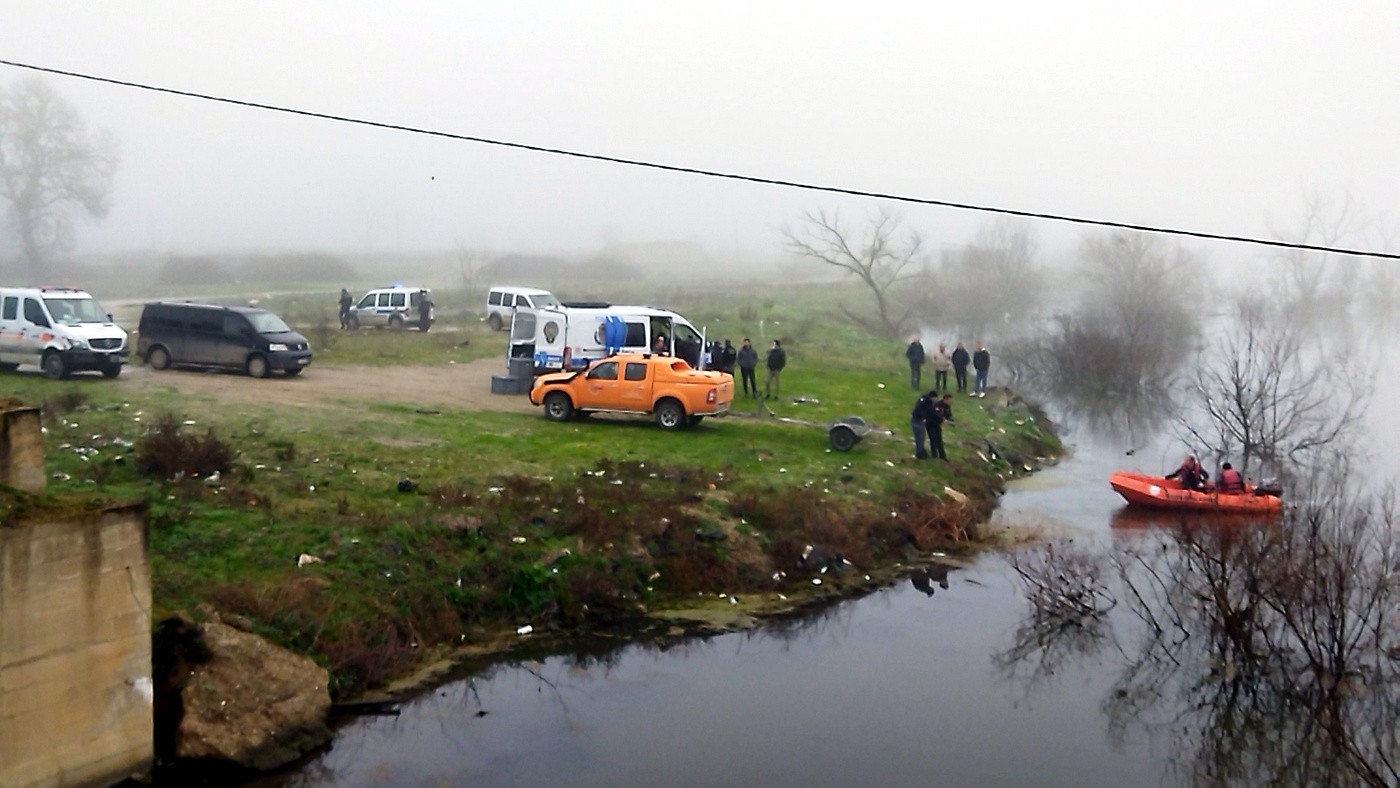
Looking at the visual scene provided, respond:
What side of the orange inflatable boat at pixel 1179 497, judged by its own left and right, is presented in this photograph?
left

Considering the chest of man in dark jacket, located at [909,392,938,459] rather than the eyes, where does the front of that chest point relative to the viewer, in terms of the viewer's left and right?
facing to the right of the viewer

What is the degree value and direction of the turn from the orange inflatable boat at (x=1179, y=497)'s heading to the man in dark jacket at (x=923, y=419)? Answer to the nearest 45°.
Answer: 0° — it already faces them

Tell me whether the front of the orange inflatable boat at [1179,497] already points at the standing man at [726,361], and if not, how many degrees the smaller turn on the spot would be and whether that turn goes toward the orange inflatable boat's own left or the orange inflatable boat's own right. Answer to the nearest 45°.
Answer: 0° — it already faces them
